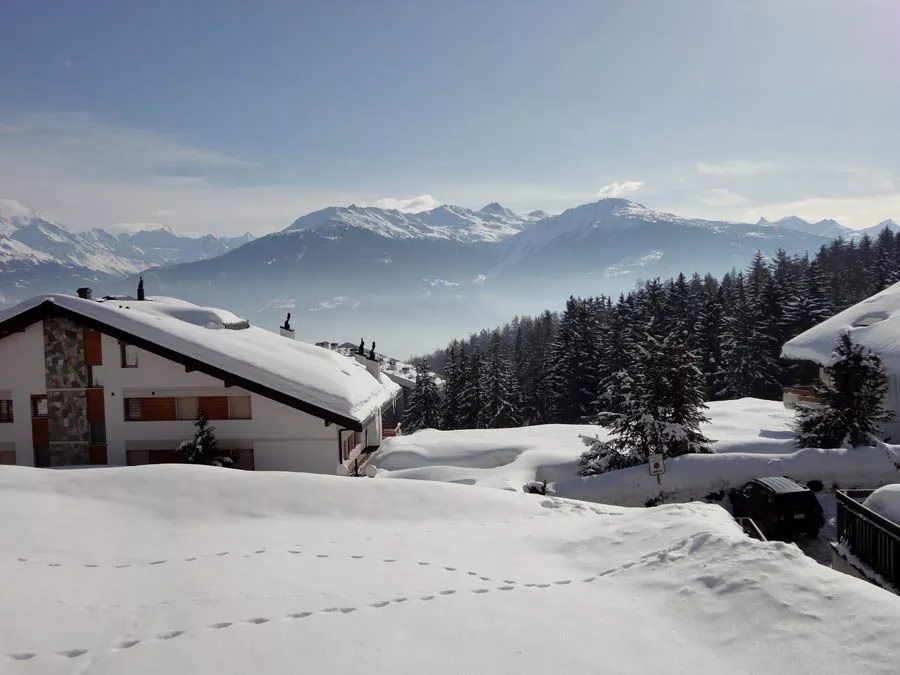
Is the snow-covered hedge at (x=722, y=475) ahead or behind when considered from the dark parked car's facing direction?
ahead

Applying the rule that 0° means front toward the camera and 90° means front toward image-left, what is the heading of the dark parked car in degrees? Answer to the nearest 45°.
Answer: approximately 135°

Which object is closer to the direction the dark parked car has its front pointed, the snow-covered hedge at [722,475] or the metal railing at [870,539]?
the snow-covered hedge

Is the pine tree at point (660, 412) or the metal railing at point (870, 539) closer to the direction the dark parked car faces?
the pine tree

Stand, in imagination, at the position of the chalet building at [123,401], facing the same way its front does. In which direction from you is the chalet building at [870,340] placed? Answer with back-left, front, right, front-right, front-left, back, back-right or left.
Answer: left

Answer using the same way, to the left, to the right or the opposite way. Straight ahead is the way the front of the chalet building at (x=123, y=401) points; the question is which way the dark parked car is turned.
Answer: the opposite way

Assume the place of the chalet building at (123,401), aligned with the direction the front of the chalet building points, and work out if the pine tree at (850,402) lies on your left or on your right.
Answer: on your left

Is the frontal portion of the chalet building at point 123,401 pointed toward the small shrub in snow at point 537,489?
no

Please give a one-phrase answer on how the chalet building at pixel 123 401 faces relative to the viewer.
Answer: facing the viewer

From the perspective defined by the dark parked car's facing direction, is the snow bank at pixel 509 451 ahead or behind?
ahead

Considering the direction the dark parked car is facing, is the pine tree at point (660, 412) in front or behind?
in front

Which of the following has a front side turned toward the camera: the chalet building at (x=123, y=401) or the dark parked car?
the chalet building

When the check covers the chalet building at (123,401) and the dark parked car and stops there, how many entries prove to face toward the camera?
1

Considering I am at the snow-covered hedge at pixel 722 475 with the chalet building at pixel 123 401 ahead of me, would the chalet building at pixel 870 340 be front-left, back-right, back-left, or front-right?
back-right
